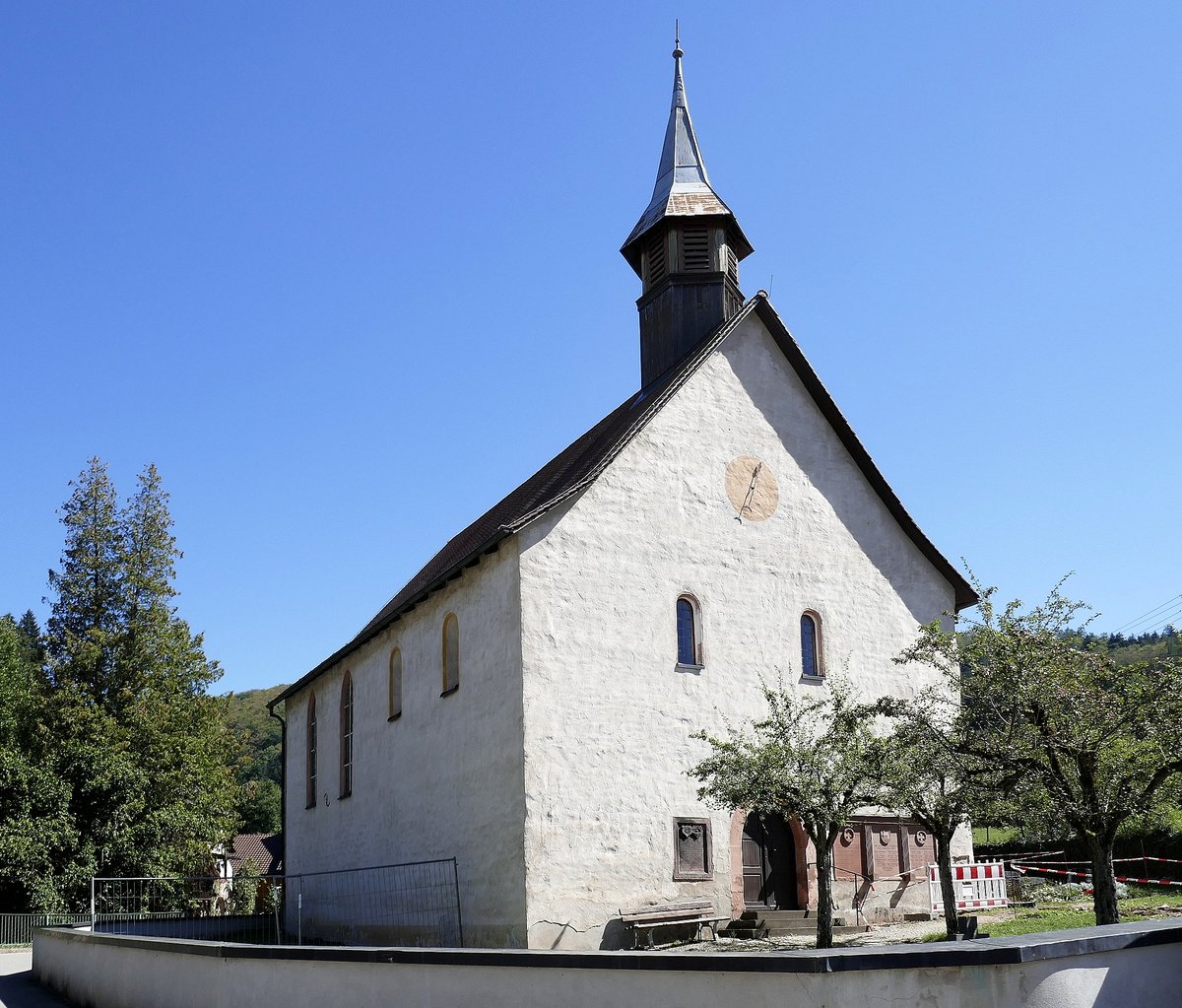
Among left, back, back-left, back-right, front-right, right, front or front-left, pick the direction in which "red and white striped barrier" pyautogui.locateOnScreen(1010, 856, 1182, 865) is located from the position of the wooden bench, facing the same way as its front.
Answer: left

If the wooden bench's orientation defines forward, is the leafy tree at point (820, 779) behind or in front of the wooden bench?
in front

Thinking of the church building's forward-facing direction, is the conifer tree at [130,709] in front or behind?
behind

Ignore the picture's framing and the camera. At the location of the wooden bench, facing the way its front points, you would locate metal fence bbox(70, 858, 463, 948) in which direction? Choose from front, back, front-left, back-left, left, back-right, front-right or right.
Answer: back

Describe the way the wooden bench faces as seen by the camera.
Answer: facing the viewer and to the right of the viewer

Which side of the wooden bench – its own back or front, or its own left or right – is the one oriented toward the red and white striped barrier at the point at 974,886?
left

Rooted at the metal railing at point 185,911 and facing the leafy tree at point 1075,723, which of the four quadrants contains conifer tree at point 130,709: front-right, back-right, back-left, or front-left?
back-left

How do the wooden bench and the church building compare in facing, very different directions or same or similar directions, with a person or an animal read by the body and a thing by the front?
same or similar directions

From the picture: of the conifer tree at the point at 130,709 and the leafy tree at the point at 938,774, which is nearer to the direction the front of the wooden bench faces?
the leafy tree
